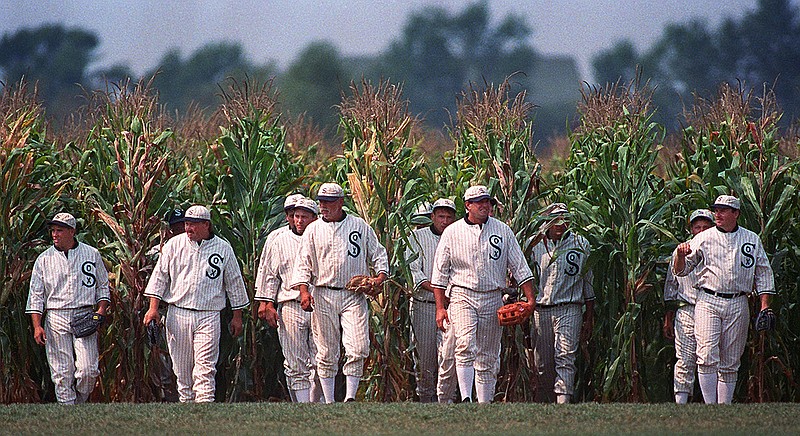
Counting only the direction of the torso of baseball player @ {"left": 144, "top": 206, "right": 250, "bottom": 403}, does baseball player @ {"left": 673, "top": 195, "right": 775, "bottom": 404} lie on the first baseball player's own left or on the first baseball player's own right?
on the first baseball player's own left

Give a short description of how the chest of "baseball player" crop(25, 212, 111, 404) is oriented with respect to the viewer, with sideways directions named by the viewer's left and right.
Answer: facing the viewer

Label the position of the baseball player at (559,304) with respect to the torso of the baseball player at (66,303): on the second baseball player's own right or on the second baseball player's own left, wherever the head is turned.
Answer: on the second baseball player's own left

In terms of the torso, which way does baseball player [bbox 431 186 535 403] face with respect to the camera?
toward the camera

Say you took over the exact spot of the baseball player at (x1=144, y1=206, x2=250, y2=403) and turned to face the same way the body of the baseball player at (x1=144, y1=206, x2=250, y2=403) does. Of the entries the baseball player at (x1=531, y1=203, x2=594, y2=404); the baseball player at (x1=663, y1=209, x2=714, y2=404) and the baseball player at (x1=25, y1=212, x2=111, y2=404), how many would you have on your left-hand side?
2

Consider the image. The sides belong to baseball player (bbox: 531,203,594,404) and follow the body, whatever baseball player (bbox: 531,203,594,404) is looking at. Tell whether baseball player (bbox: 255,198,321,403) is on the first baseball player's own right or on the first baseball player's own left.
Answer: on the first baseball player's own right

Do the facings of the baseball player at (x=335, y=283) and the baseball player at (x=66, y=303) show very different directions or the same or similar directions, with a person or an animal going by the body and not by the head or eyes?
same or similar directions

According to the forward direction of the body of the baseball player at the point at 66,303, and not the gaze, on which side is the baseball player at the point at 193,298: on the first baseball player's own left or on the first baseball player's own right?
on the first baseball player's own left

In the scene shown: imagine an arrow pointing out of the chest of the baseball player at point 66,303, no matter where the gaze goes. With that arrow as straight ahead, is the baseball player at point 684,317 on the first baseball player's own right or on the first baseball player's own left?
on the first baseball player's own left

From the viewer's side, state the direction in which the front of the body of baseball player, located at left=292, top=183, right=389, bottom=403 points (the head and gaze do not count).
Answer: toward the camera

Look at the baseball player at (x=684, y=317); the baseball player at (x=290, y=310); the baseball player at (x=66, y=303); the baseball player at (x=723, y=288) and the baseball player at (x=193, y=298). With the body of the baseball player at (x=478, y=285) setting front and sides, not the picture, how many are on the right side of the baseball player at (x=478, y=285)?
3

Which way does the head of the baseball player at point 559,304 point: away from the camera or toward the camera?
toward the camera

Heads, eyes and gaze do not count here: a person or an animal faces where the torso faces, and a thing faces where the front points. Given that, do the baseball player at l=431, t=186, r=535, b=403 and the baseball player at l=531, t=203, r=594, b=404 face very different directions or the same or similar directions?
same or similar directions
